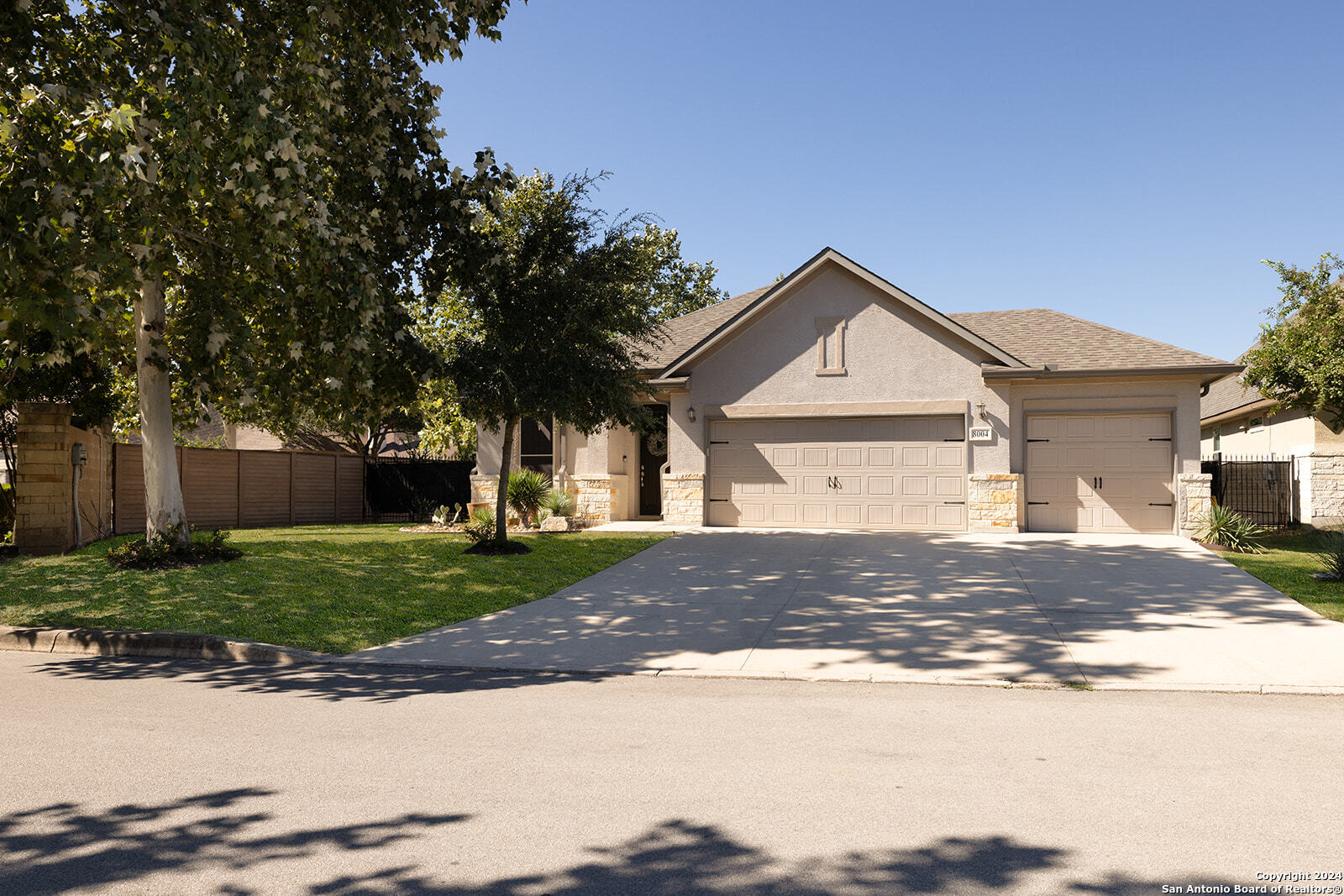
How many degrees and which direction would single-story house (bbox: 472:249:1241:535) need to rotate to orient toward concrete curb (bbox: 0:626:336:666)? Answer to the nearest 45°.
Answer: approximately 45° to its right

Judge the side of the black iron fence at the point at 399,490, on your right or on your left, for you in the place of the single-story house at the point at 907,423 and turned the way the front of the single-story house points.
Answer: on your right

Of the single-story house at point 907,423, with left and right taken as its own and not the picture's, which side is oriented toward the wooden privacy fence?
right

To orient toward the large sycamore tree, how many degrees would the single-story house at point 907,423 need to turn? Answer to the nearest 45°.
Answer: approximately 45° to its right

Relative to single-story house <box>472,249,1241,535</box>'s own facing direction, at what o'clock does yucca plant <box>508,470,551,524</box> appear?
The yucca plant is roughly at 3 o'clock from the single-story house.

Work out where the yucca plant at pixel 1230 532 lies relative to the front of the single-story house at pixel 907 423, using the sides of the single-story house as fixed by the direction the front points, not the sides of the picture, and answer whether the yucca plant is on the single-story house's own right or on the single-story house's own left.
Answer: on the single-story house's own left

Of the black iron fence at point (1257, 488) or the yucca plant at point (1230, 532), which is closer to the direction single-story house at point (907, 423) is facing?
the yucca plant

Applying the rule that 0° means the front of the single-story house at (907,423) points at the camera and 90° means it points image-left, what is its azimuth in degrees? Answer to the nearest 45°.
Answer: approximately 0°

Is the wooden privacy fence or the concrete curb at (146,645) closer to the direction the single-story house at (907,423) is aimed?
the concrete curb

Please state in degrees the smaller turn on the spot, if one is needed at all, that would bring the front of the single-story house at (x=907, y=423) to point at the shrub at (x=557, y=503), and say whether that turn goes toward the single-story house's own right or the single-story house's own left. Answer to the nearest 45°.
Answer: approximately 90° to the single-story house's own right
